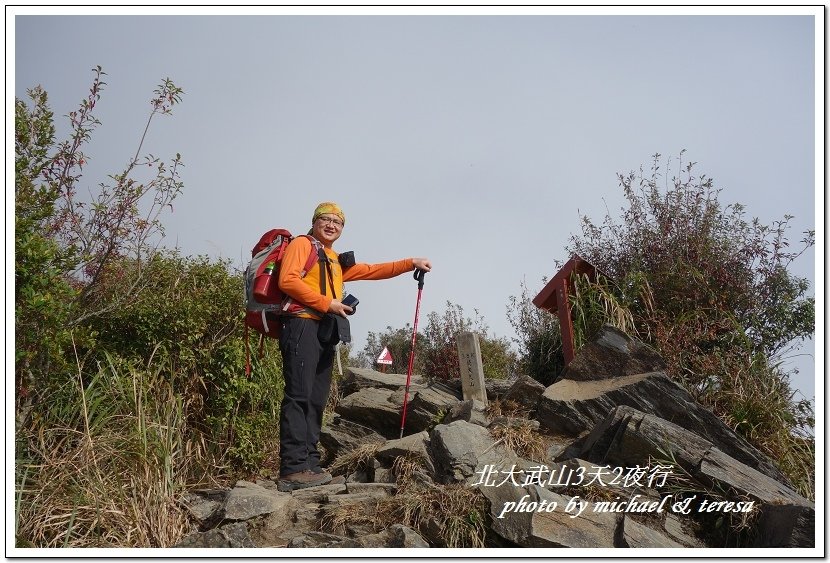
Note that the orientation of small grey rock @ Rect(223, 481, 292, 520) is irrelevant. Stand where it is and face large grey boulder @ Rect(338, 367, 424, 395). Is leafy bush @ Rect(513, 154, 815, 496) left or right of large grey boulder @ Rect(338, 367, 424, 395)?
right

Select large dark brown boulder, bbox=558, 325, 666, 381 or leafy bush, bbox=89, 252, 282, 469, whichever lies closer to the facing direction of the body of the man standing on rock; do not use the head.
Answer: the large dark brown boulder

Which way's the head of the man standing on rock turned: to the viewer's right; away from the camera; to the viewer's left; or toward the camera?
toward the camera

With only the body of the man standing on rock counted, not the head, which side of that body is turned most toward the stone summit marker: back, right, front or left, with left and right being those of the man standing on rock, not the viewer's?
left

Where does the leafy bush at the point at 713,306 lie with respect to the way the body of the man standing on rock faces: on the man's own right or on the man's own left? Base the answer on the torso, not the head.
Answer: on the man's own left

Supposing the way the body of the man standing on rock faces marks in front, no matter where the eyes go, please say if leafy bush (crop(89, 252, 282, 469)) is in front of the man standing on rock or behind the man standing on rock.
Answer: behind

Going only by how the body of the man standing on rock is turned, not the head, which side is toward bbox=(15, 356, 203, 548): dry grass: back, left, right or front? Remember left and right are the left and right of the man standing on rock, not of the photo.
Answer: right

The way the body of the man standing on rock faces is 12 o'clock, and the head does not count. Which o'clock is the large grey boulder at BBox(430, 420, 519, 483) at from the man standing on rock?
The large grey boulder is roughly at 11 o'clock from the man standing on rock.

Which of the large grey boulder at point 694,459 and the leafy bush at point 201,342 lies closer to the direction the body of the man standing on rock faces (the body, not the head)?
the large grey boulder

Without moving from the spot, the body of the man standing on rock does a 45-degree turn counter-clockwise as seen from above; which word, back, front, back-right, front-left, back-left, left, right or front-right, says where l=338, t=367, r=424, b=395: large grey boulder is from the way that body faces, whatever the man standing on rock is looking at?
left

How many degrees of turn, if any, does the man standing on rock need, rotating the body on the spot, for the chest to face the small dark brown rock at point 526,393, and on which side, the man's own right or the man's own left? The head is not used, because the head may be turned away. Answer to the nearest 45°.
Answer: approximately 90° to the man's own left

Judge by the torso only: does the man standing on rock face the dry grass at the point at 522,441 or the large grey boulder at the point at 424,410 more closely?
the dry grass

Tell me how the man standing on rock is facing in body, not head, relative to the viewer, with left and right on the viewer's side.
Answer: facing the viewer and to the right of the viewer
